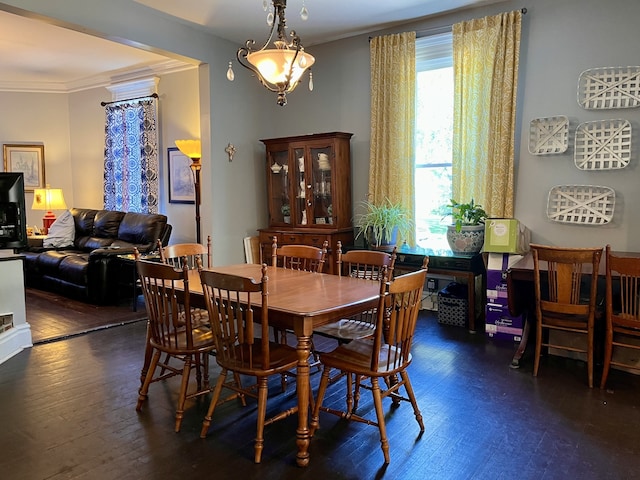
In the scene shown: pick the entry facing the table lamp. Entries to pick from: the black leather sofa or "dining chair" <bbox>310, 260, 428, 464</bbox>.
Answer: the dining chair

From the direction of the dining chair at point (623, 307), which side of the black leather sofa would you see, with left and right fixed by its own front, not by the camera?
left

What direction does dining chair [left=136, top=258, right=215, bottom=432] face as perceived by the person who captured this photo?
facing away from the viewer and to the right of the viewer
